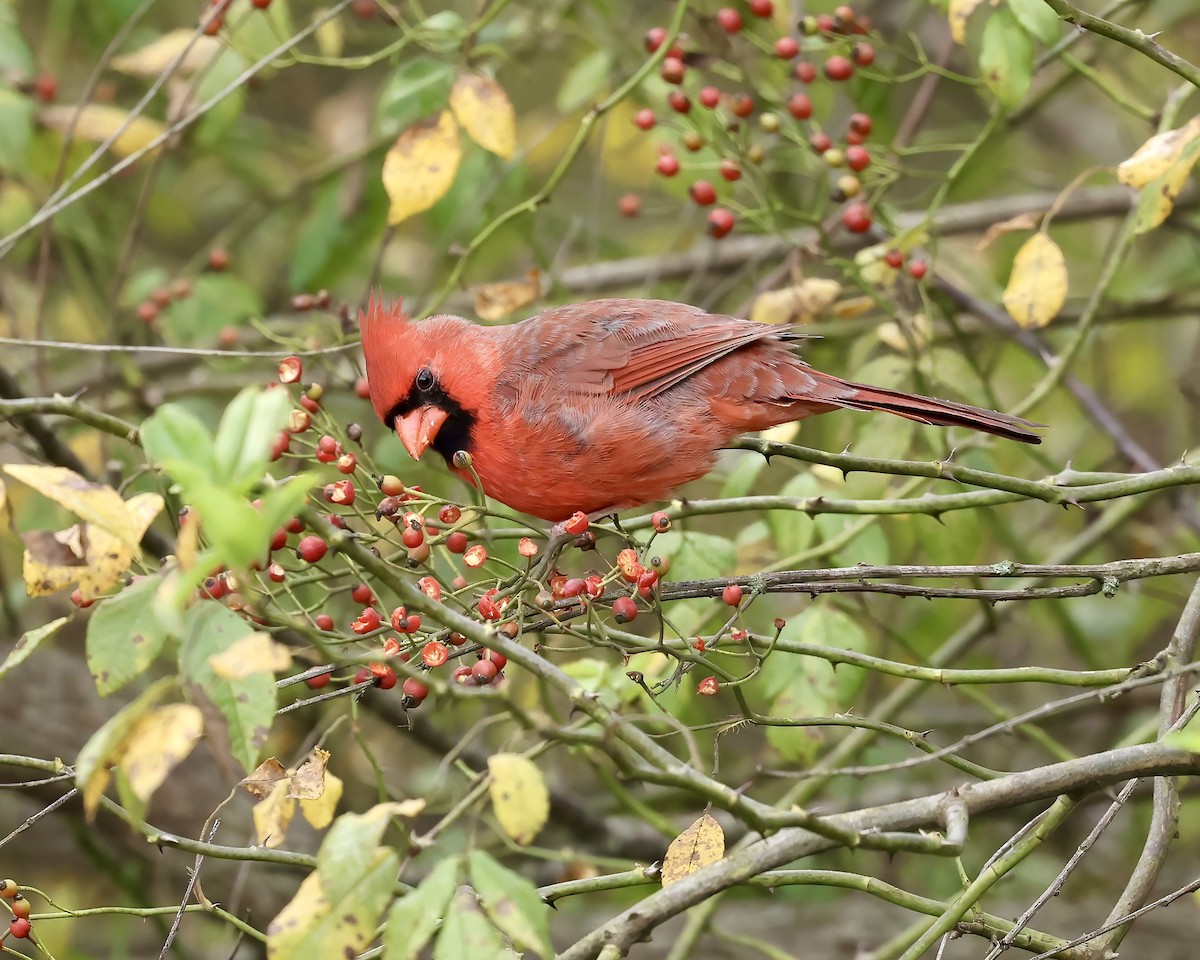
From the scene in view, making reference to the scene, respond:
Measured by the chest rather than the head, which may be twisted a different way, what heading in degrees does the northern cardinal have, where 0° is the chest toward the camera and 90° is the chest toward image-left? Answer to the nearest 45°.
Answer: approximately 90°

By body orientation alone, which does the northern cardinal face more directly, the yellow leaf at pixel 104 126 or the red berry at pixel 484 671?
the yellow leaf

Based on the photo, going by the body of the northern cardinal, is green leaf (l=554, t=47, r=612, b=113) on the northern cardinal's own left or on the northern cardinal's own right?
on the northern cardinal's own right

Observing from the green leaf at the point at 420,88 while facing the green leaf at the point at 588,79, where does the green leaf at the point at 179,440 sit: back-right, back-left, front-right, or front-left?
back-right

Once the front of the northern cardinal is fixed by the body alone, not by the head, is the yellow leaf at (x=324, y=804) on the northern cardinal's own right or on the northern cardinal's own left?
on the northern cardinal's own left

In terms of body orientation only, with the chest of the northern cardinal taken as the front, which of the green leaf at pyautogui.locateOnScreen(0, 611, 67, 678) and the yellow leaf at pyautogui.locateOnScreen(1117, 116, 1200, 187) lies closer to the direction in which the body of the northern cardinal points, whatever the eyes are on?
the green leaf
